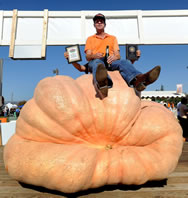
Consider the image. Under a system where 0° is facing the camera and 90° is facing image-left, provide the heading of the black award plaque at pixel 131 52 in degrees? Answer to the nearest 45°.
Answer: approximately 0°

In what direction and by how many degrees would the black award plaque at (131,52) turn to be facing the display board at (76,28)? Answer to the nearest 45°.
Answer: approximately 135° to its right
